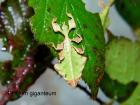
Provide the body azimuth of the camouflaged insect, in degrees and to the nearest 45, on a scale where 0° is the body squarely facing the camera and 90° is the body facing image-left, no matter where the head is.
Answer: approximately 180°
